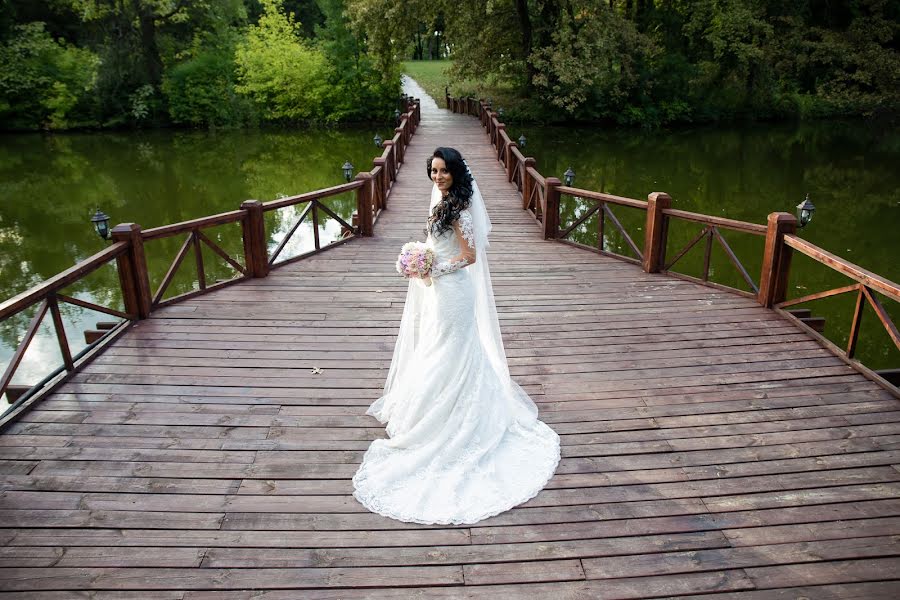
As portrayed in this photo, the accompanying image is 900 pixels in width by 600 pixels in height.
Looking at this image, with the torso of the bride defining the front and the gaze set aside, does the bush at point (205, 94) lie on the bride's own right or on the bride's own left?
on the bride's own right

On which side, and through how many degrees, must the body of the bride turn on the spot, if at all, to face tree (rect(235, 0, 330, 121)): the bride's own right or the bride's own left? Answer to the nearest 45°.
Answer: approximately 90° to the bride's own right

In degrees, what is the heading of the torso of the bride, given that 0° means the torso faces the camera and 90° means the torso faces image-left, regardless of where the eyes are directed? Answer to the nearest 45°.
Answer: approximately 90°
